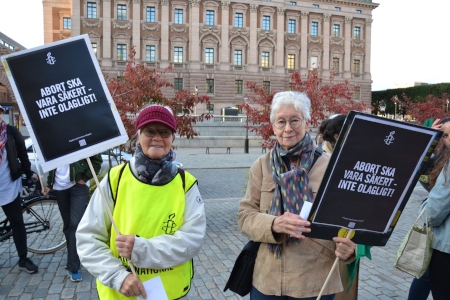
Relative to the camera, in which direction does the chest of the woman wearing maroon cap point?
toward the camera

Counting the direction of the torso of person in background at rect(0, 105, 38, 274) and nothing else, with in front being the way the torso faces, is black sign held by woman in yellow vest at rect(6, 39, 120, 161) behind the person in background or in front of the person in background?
in front

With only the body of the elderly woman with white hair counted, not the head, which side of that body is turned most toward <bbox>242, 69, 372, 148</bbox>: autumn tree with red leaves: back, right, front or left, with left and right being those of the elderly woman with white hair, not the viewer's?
back

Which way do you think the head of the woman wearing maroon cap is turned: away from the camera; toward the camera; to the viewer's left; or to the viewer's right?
toward the camera

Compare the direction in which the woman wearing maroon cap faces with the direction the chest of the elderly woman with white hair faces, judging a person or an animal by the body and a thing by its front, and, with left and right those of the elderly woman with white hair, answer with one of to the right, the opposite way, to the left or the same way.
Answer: the same way

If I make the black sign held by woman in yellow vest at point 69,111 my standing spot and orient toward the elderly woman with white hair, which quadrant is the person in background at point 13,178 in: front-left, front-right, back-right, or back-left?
back-left

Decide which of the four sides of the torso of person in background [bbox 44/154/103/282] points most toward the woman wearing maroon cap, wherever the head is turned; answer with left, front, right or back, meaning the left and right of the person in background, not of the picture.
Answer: front

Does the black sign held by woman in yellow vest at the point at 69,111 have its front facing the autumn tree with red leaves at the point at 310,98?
no

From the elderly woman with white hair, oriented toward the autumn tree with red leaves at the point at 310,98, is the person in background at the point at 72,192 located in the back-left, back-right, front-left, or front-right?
front-left

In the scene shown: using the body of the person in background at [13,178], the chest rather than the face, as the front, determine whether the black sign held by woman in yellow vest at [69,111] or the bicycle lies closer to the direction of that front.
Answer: the black sign held by woman in yellow vest

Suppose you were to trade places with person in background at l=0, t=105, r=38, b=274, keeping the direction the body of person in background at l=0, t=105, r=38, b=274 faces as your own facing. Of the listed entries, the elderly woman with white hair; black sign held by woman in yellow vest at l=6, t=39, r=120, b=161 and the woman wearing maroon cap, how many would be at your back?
0

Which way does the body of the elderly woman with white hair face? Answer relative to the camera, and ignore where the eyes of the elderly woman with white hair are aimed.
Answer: toward the camera

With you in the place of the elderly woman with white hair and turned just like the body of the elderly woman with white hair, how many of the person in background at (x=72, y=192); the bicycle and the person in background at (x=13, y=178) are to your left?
0

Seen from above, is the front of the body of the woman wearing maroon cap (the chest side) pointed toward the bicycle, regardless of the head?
no

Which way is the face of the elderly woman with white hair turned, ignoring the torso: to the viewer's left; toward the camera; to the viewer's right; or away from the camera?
toward the camera
